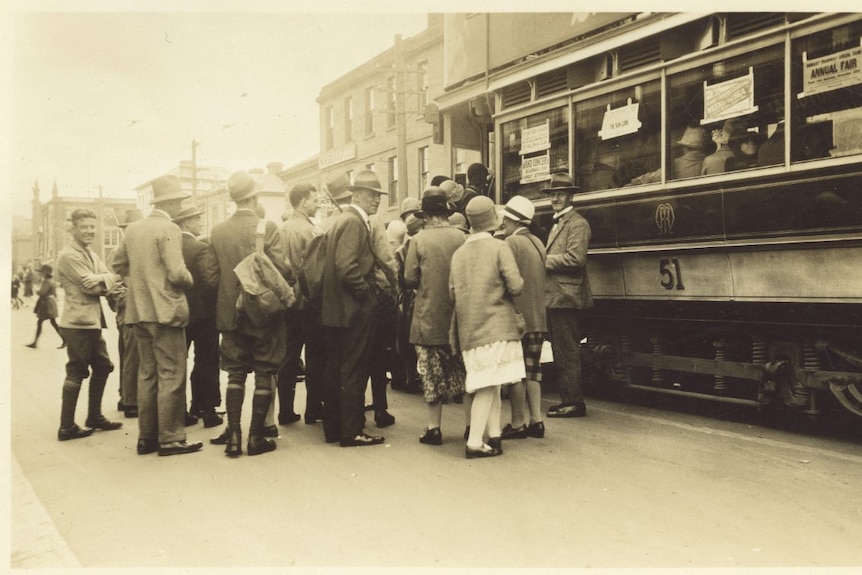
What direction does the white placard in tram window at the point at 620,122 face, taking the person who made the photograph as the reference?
facing the viewer and to the left of the viewer

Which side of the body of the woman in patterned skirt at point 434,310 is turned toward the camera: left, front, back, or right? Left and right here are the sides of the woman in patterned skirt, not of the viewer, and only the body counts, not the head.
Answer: back

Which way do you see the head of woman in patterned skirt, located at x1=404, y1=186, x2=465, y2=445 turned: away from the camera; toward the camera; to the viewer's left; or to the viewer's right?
away from the camera

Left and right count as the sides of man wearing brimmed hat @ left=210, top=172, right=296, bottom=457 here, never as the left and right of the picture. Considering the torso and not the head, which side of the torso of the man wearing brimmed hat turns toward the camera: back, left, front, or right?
back

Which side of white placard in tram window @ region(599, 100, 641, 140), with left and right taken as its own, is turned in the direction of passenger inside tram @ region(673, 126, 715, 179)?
left

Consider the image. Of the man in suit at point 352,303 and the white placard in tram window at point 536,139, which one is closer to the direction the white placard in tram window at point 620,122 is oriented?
the man in suit

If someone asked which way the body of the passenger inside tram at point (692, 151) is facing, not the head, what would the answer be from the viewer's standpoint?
to the viewer's left

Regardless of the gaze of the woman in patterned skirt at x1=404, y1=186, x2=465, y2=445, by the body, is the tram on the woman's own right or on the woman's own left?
on the woman's own right

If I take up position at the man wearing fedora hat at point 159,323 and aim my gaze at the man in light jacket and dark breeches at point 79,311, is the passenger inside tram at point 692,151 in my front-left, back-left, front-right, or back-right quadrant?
back-right

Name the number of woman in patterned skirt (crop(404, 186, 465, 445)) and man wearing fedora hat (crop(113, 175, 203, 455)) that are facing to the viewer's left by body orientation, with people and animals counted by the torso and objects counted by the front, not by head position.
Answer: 0

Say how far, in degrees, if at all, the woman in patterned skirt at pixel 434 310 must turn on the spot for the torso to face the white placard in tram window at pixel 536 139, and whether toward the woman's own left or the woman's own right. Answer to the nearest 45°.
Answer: approximately 45° to the woman's own right
